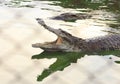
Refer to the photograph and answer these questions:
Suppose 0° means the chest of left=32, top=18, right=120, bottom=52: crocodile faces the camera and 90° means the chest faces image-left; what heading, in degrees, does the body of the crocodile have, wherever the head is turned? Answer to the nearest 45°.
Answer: approximately 90°

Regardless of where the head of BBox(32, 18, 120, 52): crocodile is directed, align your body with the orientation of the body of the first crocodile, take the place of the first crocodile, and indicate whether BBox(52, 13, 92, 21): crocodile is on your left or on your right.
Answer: on your right
